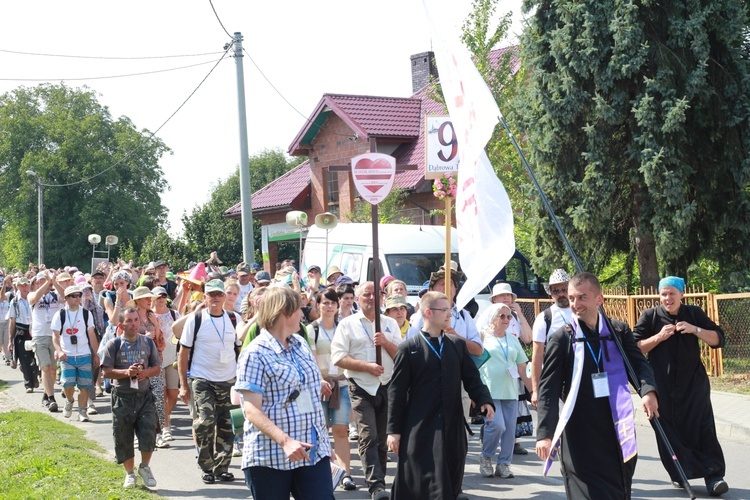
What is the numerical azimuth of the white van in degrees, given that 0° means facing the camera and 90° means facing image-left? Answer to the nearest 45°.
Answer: approximately 315°

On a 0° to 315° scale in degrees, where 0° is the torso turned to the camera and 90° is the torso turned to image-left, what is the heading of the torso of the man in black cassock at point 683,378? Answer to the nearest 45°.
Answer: approximately 0°

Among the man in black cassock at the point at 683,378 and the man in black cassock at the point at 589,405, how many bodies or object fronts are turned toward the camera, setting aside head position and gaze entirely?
2

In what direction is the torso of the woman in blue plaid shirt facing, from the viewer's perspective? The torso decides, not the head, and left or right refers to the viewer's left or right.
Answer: facing the viewer and to the right of the viewer

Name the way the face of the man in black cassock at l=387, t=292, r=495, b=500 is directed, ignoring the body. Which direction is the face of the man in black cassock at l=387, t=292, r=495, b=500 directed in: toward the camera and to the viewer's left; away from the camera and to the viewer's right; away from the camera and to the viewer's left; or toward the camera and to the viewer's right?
toward the camera and to the viewer's right

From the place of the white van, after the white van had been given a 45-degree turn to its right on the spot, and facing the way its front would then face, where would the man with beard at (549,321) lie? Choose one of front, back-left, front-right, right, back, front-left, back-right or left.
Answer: front

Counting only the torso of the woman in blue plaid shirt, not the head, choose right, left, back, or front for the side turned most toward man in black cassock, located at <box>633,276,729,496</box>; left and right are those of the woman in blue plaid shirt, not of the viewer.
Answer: left

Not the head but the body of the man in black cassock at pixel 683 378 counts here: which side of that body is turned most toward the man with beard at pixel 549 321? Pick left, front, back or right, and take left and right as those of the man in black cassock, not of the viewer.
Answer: right

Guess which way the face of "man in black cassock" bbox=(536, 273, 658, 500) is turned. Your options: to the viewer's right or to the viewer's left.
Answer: to the viewer's left
